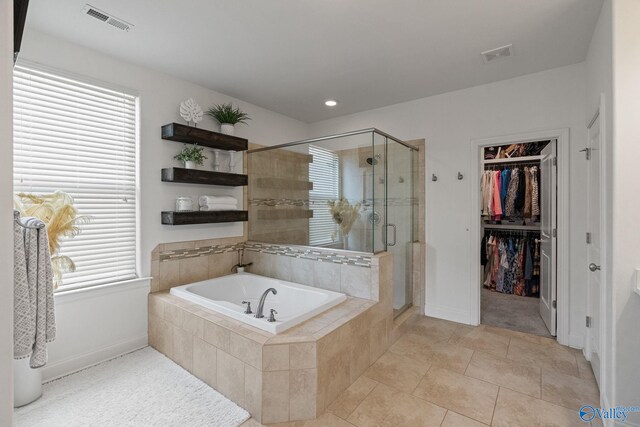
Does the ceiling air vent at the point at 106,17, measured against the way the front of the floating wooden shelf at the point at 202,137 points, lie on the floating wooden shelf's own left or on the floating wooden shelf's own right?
on the floating wooden shelf's own right

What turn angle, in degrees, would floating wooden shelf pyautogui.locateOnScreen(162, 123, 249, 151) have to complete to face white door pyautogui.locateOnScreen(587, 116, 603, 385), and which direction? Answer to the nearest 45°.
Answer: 0° — it already faces it

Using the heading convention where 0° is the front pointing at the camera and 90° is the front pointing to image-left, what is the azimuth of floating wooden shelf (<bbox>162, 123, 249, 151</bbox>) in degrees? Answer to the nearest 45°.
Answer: approximately 315°

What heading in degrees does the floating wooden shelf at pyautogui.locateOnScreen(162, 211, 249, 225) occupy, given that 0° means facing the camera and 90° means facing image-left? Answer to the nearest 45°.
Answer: approximately 315°

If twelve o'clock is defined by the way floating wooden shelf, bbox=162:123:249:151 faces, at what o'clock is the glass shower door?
The glass shower door is roughly at 11 o'clock from the floating wooden shelf.

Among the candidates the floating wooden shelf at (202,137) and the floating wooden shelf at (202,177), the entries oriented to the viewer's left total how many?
0

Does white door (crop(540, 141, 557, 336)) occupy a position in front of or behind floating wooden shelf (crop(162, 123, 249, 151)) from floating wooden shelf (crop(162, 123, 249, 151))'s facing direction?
in front

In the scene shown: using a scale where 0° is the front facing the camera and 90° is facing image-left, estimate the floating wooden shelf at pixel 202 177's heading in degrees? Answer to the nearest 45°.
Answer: approximately 315°
